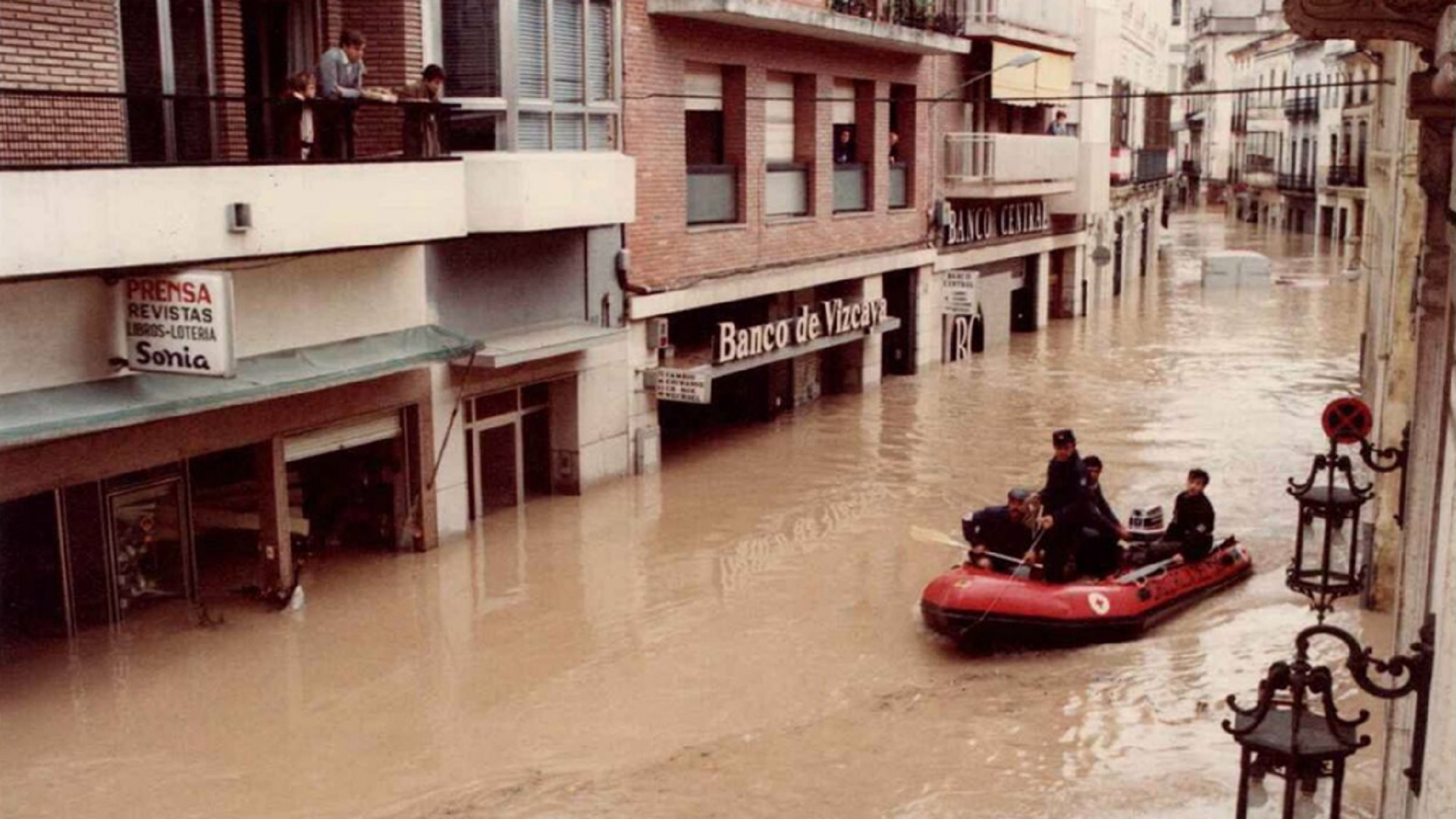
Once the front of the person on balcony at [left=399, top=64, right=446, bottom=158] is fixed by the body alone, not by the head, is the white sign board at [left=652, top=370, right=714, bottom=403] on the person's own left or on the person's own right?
on the person's own left

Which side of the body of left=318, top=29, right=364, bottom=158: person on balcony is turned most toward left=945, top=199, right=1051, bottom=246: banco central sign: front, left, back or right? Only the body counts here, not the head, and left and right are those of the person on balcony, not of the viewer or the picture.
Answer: left

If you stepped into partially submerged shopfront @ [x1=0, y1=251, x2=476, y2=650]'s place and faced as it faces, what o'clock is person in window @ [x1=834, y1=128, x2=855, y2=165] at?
The person in window is roughly at 9 o'clock from the partially submerged shopfront.

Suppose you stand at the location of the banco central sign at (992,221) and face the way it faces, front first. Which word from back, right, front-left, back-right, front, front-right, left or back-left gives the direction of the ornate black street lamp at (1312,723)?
front-right

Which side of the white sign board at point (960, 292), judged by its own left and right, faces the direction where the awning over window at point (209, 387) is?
front

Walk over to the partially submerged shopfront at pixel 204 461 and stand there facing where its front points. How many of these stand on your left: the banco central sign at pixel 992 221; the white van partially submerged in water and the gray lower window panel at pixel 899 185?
3

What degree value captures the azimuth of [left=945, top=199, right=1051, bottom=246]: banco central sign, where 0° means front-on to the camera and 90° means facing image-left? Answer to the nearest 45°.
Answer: approximately 315°

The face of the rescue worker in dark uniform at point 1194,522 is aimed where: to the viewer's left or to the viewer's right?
to the viewer's left
